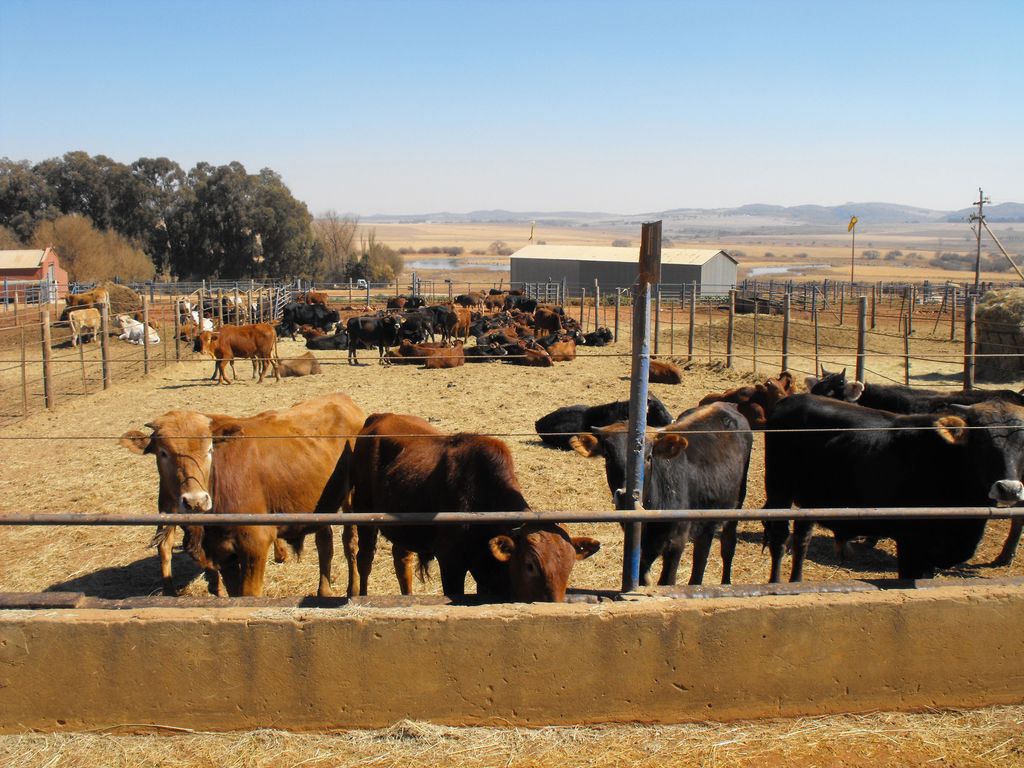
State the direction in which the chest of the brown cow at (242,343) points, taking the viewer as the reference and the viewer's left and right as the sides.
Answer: facing to the left of the viewer

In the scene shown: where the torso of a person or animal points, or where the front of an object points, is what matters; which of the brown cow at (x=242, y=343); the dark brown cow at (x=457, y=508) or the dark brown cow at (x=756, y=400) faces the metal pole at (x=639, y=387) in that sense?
the dark brown cow at (x=457, y=508)

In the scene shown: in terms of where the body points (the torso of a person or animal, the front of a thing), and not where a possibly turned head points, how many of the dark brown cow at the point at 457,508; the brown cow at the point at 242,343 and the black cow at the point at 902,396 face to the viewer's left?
2

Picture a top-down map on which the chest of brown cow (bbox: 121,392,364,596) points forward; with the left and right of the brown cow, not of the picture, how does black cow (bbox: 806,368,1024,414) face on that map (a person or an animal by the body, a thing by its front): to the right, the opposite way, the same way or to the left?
to the right

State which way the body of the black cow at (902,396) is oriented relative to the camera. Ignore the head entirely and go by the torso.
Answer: to the viewer's left

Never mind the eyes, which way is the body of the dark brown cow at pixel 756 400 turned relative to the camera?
to the viewer's right

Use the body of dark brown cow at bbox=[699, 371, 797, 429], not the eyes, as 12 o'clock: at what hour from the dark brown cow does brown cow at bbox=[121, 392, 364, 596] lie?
The brown cow is roughly at 4 o'clock from the dark brown cow.

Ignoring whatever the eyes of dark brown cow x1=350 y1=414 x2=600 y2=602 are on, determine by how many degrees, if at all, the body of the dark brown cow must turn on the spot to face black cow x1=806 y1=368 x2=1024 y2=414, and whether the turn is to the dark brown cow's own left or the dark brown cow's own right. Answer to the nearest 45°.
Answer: approximately 90° to the dark brown cow's own left
